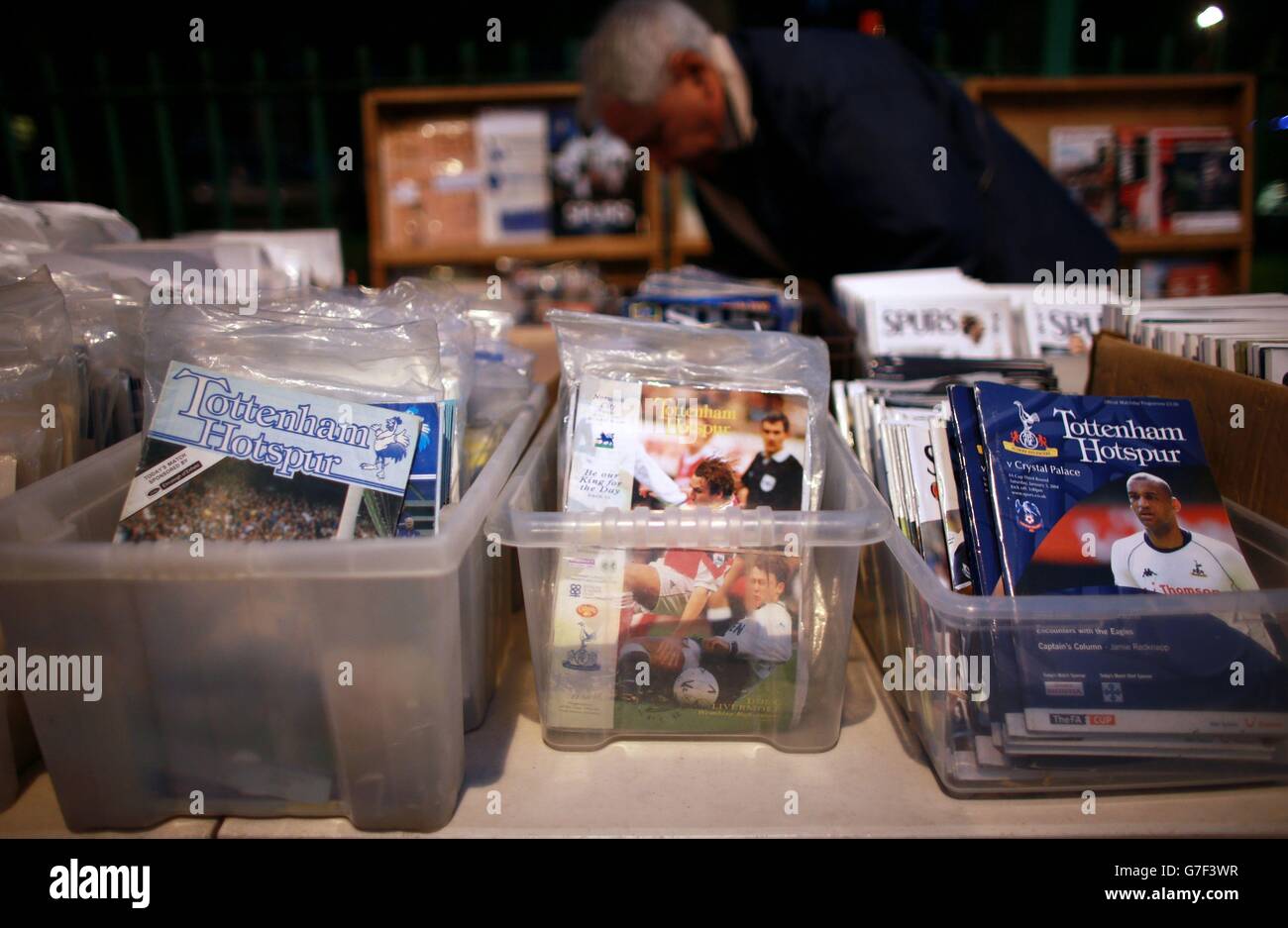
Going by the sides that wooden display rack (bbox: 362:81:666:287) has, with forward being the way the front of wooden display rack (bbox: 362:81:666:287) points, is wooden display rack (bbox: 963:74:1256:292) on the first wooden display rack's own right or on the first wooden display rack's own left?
on the first wooden display rack's own left

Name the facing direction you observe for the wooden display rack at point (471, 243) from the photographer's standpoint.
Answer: facing the viewer

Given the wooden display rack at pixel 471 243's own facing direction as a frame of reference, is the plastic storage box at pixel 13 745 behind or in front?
in front

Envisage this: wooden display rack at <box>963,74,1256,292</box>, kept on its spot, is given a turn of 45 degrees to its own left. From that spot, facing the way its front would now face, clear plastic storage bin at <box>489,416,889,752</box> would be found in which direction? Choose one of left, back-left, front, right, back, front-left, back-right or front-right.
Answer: front-right

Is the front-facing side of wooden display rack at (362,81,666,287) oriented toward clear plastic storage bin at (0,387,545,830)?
yes

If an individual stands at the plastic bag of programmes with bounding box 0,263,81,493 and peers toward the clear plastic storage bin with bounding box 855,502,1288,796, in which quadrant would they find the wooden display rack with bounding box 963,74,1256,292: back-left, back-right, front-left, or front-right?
front-left

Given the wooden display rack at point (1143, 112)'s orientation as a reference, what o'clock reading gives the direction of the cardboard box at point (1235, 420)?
The cardboard box is roughly at 12 o'clock from the wooden display rack.

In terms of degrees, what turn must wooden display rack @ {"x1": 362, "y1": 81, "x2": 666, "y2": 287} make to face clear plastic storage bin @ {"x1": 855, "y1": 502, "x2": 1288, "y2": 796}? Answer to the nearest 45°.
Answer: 0° — it already faces it

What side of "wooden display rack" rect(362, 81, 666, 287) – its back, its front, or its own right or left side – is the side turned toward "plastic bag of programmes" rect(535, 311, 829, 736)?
front

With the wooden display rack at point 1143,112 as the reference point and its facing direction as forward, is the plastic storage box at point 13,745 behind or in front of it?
in front

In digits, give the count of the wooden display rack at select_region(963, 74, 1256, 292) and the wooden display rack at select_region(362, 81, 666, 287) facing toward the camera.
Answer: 2

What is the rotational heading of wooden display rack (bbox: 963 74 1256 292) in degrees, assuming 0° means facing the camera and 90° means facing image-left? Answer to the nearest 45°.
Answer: approximately 0°

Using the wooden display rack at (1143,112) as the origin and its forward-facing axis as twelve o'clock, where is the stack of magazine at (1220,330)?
The stack of magazine is roughly at 12 o'clock from the wooden display rack.
